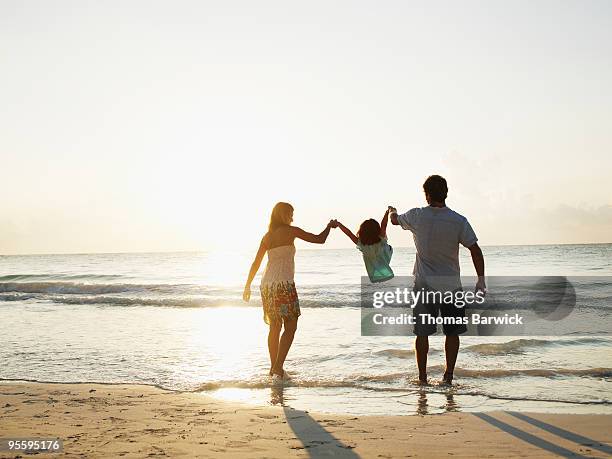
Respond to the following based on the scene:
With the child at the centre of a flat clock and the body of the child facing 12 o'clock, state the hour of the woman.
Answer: The woman is roughly at 9 o'clock from the child.

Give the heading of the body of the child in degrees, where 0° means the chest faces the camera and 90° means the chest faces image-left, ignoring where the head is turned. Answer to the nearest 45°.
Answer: approximately 180°

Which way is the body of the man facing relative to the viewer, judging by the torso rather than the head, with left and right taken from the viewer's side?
facing away from the viewer

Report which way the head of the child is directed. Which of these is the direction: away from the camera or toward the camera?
away from the camera

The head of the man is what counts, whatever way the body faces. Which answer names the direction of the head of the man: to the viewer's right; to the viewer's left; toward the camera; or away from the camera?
away from the camera
